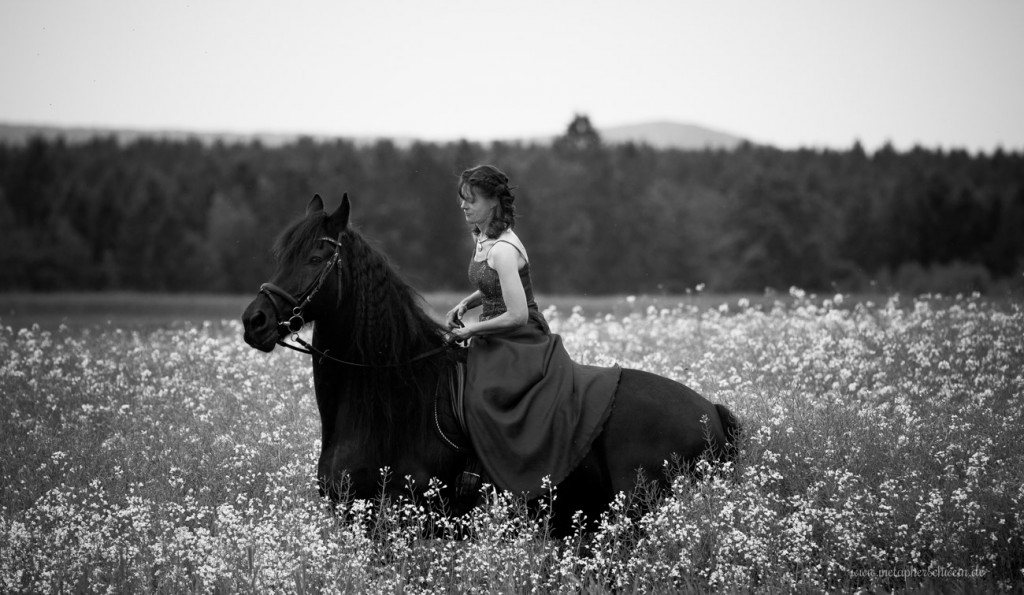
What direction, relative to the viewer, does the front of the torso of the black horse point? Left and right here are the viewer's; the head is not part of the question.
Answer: facing to the left of the viewer

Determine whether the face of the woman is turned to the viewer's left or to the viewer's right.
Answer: to the viewer's left

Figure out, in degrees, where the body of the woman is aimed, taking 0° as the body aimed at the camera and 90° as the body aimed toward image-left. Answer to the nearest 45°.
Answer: approximately 90°
